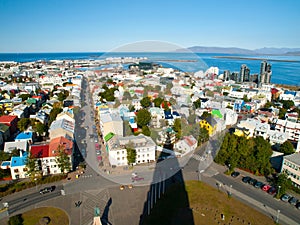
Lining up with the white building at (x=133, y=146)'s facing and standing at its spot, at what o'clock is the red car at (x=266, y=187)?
The red car is roughly at 10 o'clock from the white building.

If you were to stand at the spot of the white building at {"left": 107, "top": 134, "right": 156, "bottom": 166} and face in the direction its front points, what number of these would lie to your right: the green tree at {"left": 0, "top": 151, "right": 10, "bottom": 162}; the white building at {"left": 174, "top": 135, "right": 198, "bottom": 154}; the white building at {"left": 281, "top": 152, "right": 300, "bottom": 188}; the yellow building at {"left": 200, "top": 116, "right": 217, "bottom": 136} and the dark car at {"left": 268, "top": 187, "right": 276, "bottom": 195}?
1

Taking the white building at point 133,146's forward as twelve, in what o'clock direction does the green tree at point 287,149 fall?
The green tree is roughly at 9 o'clock from the white building.

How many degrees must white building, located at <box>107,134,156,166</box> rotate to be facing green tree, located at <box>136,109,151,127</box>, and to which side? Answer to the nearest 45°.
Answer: approximately 180°

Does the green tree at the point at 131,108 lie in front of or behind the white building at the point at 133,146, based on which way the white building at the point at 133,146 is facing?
behind

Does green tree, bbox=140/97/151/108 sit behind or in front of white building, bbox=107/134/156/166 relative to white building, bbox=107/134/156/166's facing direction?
behind

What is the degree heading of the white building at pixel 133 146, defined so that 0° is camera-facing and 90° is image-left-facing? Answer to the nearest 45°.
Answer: approximately 0°

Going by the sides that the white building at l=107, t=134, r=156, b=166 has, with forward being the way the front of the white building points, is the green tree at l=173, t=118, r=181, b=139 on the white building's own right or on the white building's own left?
on the white building's own left

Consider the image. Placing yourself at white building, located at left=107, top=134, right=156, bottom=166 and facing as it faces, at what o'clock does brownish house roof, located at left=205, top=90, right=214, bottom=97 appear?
The brownish house roof is roughly at 7 o'clock from the white building.

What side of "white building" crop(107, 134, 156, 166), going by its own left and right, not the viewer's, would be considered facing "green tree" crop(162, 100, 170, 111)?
back

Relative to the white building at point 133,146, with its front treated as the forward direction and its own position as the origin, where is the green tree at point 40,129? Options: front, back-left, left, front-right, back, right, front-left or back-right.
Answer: back-right

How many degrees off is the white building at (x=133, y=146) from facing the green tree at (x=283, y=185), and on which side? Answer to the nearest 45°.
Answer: approximately 45° to its left

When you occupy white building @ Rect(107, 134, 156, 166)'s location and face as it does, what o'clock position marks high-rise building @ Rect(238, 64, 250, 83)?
The high-rise building is roughly at 7 o'clock from the white building.

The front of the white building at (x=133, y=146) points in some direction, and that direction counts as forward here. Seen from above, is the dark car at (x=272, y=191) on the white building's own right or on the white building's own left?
on the white building's own left

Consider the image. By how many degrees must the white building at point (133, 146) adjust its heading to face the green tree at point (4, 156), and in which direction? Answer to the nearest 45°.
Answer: approximately 90° to its right

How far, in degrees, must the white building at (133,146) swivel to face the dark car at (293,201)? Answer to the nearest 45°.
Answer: approximately 45° to its left

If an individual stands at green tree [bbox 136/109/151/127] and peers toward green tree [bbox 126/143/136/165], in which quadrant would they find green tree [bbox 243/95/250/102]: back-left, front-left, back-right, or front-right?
back-left
